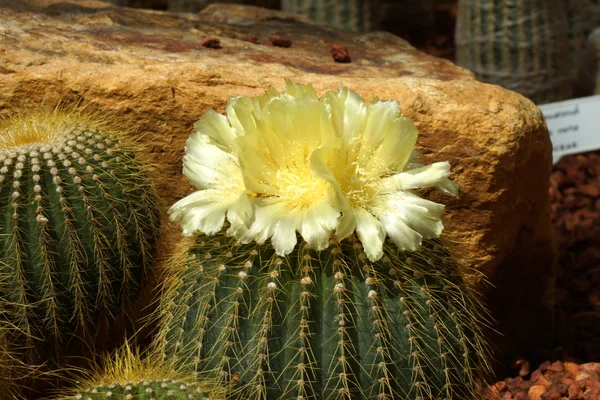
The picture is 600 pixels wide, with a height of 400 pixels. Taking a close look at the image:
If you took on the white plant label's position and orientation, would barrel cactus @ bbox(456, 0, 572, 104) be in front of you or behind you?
behind

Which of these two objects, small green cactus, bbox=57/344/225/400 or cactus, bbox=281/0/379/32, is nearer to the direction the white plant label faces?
the small green cactus

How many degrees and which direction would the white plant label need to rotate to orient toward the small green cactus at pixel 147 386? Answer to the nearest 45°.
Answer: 0° — it already faces it

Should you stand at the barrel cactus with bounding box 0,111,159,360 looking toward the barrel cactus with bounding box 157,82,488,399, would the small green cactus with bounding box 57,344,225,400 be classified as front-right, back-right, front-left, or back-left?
front-right

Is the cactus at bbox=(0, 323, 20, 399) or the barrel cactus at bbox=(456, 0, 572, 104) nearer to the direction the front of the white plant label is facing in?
the cactus

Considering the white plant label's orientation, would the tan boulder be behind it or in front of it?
in front

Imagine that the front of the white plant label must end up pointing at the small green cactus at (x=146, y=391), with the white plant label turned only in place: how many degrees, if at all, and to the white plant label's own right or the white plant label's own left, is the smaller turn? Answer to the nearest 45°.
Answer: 0° — it already faces it

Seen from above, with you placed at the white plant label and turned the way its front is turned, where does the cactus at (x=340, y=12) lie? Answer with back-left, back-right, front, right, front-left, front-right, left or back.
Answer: back-right

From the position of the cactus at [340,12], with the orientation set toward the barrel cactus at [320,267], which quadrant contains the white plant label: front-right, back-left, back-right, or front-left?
front-left

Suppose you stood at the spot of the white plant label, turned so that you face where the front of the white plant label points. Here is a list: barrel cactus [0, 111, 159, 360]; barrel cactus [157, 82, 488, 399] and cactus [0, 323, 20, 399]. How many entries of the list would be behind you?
0

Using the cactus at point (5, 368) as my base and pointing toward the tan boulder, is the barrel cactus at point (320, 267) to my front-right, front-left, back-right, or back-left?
front-right

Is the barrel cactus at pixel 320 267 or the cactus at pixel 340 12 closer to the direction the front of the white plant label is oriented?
the barrel cactus

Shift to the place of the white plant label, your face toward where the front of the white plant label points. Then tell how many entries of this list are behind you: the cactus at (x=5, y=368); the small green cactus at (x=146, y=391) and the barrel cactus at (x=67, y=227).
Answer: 0

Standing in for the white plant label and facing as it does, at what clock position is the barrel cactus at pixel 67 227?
The barrel cactus is roughly at 1 o'clock from the white plant label.

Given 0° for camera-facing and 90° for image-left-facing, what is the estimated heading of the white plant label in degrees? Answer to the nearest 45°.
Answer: approximately 0°
